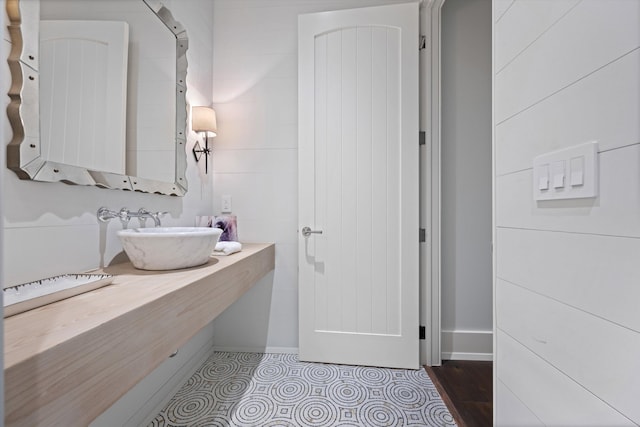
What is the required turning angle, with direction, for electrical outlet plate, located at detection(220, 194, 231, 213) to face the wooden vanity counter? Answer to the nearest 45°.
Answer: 0° — it already faces it

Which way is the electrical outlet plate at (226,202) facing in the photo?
toward the camera

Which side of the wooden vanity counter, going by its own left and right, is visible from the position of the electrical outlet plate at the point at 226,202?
left

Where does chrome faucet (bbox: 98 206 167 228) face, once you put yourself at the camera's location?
facing the viewer and to the right of the viewer

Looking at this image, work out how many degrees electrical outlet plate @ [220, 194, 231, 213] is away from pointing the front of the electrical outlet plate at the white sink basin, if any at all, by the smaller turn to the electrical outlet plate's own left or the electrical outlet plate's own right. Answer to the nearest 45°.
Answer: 0° — it already faces it

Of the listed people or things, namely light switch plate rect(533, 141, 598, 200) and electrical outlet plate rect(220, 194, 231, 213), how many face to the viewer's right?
0

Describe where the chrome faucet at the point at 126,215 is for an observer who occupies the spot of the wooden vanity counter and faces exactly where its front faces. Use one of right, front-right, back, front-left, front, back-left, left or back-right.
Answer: back-left

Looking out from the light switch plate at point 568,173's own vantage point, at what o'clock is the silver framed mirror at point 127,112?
The silver framed mirror is roughly at 1 o'clock from the light switch plate.

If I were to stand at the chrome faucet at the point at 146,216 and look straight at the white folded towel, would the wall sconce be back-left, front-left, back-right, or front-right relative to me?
front-left

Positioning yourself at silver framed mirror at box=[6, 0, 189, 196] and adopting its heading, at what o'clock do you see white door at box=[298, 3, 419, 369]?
The white door is roughly at 11 o'clock from the silver framed mirror.

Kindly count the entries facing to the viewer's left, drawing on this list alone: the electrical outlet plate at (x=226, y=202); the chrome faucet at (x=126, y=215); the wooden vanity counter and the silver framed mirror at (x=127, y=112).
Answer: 0

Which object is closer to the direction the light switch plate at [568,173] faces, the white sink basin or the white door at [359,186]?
the white sink basin

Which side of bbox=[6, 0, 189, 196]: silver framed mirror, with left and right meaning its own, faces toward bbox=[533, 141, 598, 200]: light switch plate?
front
